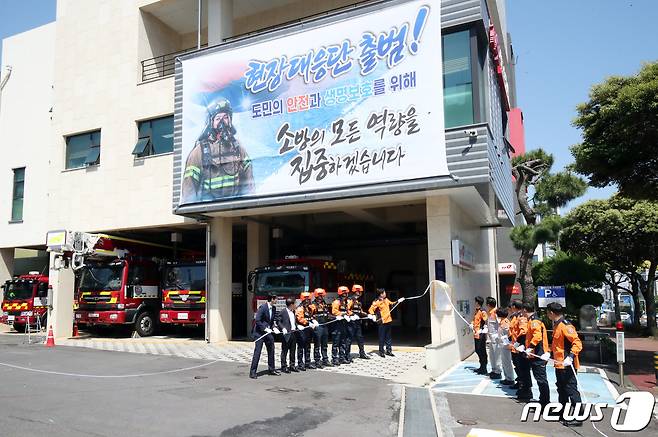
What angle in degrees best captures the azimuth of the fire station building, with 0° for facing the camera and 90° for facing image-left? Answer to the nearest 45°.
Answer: approximately 45°

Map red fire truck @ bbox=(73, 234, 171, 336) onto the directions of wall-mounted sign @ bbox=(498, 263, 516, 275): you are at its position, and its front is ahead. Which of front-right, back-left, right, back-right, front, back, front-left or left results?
front-right

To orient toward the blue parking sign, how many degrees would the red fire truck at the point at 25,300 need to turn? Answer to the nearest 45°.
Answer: approximately 90° to its left

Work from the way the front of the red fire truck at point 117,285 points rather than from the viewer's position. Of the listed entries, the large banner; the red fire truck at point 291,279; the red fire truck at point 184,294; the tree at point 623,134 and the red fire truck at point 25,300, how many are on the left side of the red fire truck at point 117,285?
4

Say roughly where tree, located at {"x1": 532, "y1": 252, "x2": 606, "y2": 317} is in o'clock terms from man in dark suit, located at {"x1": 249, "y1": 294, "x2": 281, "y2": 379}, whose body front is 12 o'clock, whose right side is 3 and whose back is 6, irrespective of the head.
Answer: The tree is roughly at 9 o'clock from the man in dark suit.

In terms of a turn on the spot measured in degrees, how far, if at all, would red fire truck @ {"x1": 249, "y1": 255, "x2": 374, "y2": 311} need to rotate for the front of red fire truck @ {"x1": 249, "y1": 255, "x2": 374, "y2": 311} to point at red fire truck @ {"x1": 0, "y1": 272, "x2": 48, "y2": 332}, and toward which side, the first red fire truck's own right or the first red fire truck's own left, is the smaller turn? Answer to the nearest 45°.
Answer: approximately 90° to the first red fire truck's own right

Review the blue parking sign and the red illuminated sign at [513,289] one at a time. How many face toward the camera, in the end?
2

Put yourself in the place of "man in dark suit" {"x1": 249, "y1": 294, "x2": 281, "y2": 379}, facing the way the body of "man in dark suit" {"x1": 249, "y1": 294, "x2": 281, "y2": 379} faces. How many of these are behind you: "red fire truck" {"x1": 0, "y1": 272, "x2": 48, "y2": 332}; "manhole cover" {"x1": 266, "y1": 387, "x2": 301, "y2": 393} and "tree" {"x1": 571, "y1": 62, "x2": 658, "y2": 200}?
1

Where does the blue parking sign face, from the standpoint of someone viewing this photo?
facing the viewer

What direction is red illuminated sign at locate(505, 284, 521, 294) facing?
toward the camera

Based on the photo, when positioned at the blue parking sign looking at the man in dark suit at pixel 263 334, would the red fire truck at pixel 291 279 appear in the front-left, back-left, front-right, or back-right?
front-right

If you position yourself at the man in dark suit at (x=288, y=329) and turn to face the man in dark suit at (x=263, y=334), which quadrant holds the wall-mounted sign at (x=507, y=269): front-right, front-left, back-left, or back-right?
back-right
